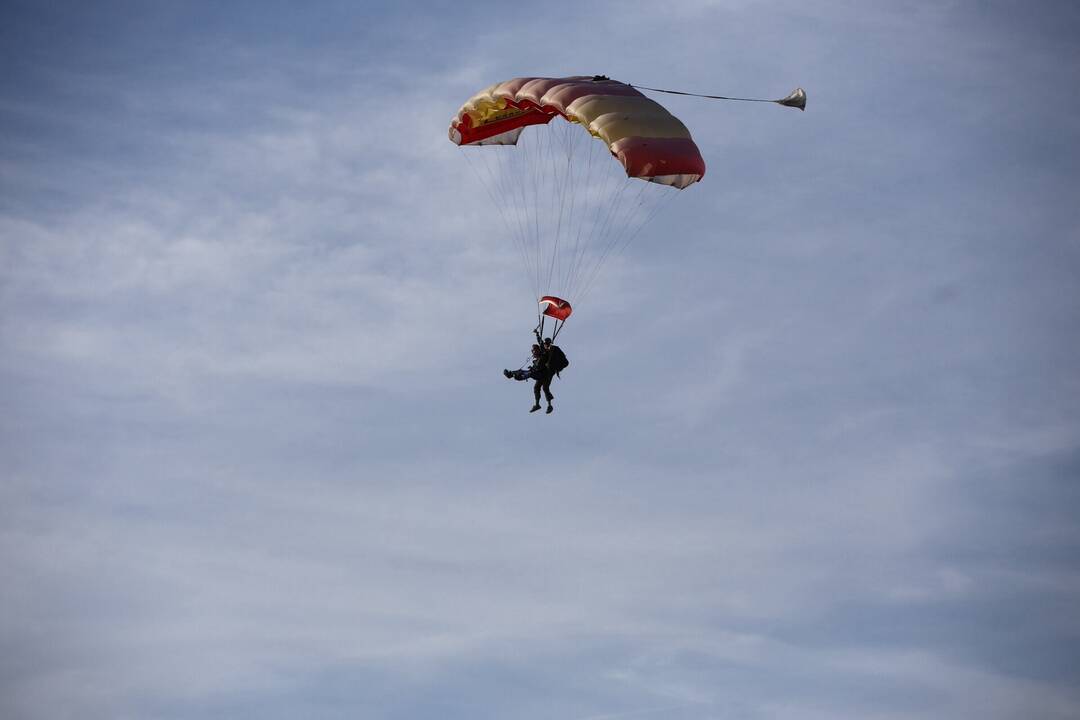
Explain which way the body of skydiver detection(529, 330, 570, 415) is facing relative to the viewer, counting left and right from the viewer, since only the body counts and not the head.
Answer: facing the viewer and to the left of the viewer
